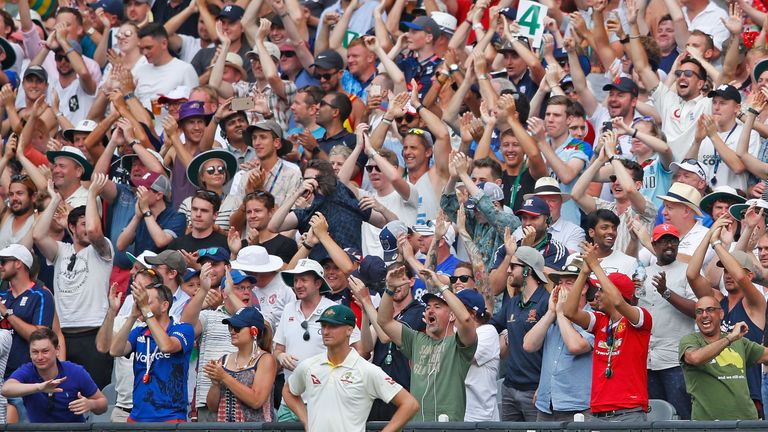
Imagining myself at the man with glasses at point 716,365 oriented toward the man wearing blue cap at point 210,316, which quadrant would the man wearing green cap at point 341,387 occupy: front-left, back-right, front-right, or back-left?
front-left

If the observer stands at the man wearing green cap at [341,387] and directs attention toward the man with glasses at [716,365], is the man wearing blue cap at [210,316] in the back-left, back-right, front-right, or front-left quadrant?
back-left

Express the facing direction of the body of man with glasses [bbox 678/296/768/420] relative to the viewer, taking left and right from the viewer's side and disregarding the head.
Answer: facing the viewer

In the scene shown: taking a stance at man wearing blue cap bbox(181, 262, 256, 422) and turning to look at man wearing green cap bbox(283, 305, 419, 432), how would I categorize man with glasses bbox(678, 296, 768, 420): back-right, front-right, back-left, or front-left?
front-left

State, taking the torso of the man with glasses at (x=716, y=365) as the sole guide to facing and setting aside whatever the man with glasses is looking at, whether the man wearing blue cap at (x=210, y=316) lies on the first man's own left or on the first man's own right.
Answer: on the first man's own right

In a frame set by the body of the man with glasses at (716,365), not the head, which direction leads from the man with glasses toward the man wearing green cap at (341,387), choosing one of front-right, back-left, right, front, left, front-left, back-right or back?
front-right
